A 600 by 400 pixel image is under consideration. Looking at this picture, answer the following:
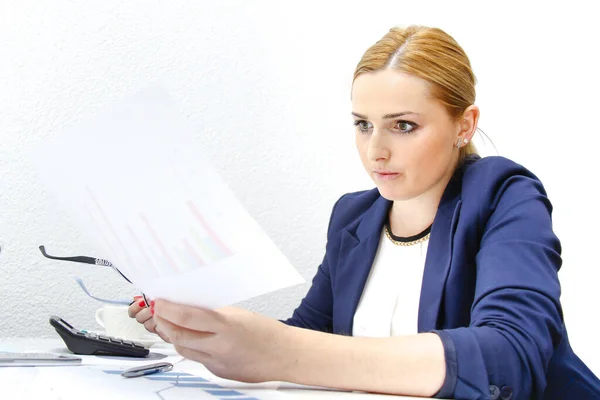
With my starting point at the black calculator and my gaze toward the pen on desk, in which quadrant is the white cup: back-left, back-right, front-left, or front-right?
back-left

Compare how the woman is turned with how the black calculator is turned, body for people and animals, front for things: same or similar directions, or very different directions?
very different directions
